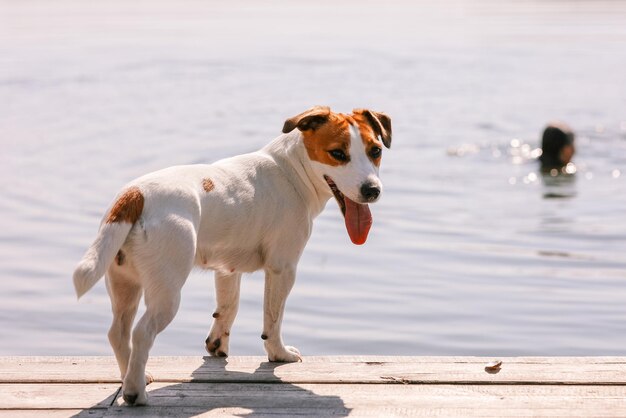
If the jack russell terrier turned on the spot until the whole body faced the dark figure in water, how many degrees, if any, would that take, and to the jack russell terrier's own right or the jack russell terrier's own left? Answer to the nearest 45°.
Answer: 0° — it already faces them

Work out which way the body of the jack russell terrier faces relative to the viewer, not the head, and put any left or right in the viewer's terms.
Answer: facing away from the viewer and to the right of the viewer
